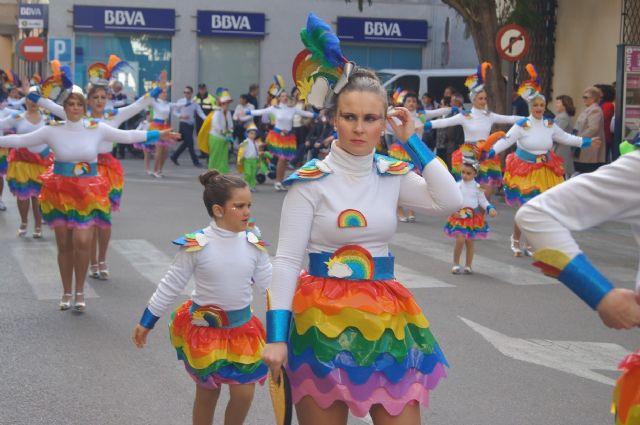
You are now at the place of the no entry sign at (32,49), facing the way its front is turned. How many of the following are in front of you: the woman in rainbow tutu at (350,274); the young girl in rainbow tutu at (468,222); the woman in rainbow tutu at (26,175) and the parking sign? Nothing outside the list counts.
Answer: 3

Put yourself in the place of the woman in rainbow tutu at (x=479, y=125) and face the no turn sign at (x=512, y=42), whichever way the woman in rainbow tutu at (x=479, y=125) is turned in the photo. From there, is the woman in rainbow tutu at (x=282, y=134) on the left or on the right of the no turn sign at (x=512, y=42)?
left

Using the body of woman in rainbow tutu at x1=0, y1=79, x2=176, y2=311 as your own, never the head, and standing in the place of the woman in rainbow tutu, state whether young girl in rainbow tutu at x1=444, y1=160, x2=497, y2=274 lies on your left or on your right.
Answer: on your left

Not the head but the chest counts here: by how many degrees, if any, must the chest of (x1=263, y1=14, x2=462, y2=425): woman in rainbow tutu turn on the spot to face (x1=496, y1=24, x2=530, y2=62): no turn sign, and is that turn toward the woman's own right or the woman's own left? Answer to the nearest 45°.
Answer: approximately 180°

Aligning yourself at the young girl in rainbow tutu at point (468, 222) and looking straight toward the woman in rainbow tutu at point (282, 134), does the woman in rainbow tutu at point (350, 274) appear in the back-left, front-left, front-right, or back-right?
back-left

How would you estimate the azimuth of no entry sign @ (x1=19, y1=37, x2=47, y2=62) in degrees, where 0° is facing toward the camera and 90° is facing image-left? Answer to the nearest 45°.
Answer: approximately 0°
